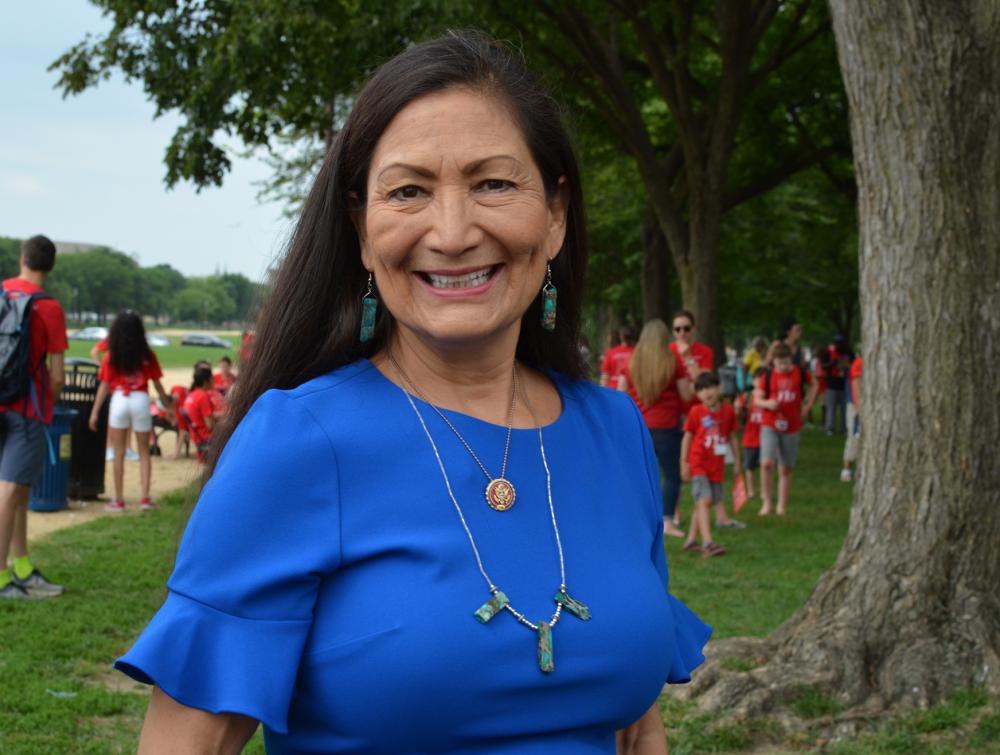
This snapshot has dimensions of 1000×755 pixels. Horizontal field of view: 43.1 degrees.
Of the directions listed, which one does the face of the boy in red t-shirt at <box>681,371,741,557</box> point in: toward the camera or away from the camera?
toward the camera

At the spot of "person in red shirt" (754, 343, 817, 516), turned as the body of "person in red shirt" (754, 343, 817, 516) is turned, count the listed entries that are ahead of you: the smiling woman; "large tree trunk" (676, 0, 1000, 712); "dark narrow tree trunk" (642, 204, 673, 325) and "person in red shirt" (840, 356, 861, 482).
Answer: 2

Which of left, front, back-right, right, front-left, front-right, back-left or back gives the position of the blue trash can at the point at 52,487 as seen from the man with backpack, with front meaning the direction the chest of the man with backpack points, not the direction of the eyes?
front-left

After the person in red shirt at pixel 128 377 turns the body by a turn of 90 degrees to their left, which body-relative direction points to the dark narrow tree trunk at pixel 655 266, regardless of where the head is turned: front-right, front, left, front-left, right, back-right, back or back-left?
back-right

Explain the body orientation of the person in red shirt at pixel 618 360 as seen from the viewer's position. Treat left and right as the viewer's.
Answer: facing away from the viewer and to the right of the viewer

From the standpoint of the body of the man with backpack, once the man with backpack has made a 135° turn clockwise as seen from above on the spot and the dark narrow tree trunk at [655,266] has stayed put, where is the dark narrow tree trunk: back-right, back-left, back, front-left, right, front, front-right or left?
back-left

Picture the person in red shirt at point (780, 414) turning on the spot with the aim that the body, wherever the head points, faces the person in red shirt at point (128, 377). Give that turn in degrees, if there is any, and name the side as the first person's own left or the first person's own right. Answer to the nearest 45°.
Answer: approximately 90° to the first person's own right

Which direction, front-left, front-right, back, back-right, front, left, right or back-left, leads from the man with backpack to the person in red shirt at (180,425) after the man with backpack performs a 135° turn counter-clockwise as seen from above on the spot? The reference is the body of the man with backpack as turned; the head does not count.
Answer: right

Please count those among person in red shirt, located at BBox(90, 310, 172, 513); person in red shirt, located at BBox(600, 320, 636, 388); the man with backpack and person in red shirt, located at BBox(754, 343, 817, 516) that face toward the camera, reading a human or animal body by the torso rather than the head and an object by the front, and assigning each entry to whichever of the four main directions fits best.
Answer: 1

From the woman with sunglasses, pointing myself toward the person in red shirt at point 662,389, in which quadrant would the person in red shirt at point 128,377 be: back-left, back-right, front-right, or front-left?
front-right

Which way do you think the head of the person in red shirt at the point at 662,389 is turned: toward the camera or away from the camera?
away from the camera

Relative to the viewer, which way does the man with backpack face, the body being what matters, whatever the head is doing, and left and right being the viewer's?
facing away from the viewer and to the right of the viewer

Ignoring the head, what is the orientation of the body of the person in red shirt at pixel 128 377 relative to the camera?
away from the camera

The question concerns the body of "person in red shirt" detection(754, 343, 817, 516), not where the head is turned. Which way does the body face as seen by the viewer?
toward the camera

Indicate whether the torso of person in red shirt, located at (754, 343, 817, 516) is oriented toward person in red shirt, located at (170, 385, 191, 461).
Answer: no

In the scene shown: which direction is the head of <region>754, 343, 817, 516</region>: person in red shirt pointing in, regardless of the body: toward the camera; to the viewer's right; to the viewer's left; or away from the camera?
toward the camera

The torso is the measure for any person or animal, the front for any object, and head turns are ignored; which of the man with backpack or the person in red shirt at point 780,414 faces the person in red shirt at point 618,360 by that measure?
the man with backpack

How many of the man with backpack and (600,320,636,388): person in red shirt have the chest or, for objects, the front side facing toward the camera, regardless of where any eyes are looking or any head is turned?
0
